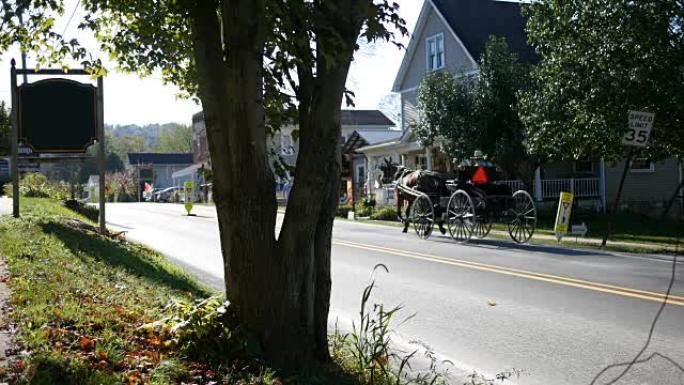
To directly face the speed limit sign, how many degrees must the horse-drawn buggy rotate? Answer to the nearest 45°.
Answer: approximately 180°

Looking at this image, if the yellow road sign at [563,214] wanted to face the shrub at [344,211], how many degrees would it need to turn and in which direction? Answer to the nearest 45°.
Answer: approximately 135° to its right

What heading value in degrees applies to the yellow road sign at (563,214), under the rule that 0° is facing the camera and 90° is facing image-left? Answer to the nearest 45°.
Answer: approximately 0°

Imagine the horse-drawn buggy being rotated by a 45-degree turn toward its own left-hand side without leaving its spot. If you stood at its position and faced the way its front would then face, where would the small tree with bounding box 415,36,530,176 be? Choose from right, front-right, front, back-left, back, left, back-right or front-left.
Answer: right

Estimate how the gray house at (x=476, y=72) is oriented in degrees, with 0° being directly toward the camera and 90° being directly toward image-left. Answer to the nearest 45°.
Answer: approximately 45°

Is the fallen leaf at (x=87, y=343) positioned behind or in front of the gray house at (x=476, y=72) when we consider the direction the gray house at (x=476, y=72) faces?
in front

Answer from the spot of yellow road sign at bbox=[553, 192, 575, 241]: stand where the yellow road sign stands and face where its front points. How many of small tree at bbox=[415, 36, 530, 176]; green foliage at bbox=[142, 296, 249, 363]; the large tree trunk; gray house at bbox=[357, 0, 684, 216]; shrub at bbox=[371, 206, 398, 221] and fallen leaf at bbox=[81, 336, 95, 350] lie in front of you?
3

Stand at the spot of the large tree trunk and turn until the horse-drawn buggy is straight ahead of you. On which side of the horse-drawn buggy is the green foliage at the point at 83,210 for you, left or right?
left

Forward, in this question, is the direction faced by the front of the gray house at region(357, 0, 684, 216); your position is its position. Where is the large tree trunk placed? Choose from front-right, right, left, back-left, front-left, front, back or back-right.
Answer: front-left

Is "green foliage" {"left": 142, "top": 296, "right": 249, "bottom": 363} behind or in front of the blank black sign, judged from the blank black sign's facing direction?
in front

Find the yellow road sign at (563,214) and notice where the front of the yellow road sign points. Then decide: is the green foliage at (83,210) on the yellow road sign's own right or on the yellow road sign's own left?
on the yellow road sign's own right

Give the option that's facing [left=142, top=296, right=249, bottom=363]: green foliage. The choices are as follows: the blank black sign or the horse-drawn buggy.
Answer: the blank black sign

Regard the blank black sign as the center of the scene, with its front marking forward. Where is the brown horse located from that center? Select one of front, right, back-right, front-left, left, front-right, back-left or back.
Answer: left

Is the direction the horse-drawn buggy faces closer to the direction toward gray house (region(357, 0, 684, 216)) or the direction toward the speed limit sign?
the gray house
